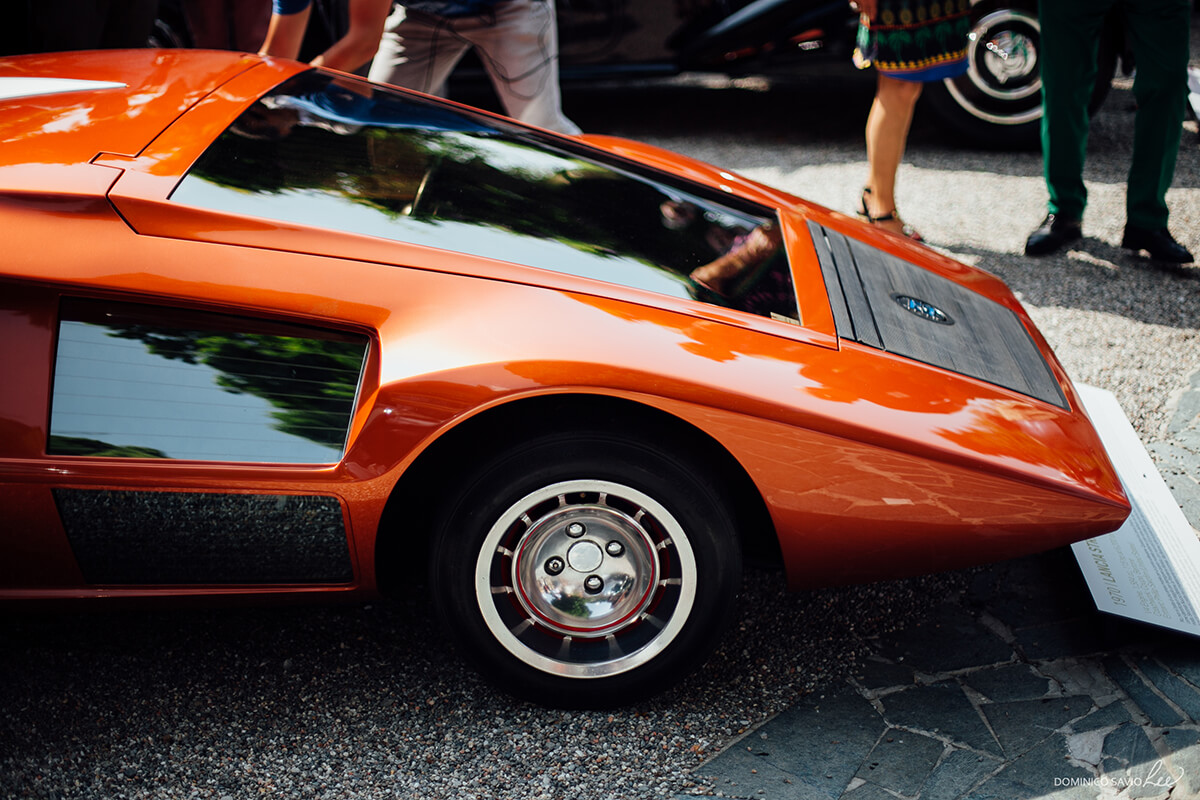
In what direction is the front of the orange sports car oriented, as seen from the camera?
facing to the right of the viewer

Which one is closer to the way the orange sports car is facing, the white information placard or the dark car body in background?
the white information placard

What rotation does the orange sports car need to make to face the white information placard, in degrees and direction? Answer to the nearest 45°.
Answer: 0° — it already faces it

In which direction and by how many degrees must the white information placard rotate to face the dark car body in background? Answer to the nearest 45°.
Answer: approximately 135° to its left
